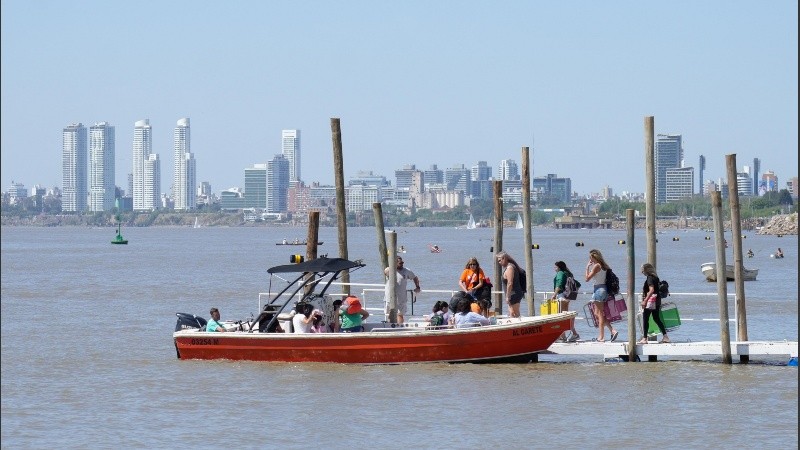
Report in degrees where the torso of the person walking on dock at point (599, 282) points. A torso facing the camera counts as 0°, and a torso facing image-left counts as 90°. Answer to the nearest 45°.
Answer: approximately 90°

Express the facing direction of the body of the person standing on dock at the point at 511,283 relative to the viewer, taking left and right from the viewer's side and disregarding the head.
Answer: facing to the left of the viewer

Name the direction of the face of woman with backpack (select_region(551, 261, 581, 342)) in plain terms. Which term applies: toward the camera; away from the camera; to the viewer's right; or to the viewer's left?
to the viewer's left

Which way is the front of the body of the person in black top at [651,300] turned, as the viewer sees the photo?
to the viewer's left

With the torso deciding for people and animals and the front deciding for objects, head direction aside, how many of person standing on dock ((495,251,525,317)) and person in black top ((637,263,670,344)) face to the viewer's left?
2

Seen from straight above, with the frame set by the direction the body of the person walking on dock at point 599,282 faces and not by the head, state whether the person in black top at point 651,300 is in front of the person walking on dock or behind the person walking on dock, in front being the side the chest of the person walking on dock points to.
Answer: behind

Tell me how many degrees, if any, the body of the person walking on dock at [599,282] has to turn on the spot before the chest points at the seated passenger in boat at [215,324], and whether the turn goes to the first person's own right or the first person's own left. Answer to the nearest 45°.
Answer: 0° — they already face them

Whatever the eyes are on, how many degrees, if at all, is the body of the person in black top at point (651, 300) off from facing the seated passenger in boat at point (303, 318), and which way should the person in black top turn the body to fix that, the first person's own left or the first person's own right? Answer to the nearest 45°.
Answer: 0° — they already face them

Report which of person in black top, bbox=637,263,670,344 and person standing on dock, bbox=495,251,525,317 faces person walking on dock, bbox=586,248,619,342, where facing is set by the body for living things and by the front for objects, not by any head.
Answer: the person in black top
